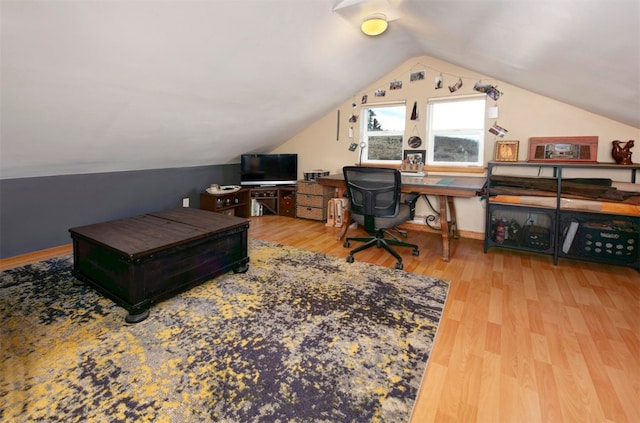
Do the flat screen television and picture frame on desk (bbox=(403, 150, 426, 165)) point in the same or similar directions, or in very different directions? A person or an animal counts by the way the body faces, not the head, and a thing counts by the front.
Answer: same or similar directions

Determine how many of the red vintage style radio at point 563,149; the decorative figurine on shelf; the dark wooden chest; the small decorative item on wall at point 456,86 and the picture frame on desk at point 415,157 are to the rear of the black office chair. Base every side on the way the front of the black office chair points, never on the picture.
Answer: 1

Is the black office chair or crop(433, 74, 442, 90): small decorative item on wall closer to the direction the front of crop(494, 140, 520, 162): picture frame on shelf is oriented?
the black office chair

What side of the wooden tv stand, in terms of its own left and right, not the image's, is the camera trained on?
front

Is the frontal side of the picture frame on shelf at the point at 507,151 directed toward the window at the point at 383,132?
no

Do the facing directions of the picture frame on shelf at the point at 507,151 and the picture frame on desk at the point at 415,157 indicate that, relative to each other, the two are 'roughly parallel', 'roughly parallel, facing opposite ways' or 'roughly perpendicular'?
roughly parallel

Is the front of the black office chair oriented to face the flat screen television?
no

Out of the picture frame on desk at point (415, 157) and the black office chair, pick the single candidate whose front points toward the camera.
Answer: the picture frame on desk

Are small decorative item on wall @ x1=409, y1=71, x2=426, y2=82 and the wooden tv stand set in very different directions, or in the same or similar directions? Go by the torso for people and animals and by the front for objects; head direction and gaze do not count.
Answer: same or similar directions

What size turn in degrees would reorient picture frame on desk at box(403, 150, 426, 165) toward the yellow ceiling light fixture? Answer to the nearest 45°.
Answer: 0° — it already faces it

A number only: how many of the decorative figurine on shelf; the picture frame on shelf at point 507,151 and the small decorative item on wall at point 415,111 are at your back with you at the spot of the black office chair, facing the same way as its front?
0

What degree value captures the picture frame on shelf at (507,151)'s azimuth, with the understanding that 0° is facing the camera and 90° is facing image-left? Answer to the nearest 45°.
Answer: approximately 0°

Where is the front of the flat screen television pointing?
toward the camera

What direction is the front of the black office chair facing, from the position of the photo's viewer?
facing away from the viewer and to the right of the viewer

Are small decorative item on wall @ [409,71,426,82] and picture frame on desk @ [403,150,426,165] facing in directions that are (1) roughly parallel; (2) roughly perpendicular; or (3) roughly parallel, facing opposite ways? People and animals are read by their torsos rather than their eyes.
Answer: roughly parallel

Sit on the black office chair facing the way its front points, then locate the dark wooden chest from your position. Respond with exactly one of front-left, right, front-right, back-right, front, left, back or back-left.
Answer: back

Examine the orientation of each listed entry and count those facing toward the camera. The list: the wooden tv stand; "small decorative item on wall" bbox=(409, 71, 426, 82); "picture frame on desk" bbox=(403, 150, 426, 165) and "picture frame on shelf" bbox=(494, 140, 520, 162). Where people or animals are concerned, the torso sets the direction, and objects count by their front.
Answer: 4
